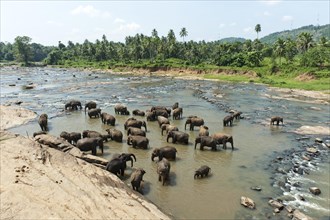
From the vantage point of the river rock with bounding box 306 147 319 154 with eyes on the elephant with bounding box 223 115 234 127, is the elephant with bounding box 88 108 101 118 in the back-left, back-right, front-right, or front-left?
front-left

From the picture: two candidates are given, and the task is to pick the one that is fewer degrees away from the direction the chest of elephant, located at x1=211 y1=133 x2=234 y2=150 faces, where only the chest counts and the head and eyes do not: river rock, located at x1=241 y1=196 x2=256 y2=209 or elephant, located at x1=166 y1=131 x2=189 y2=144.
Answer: the river rock

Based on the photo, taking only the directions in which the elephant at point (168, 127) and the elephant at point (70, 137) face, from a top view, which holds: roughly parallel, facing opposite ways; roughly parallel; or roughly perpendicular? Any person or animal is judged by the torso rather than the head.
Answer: roughly parallel

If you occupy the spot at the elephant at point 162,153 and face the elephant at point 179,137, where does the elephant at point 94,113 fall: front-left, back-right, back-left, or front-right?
front-left

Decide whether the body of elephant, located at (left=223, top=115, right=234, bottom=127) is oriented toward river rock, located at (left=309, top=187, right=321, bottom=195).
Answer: no

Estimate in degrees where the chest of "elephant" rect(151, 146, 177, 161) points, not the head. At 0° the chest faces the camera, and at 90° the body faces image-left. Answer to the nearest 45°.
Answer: approximately 90°

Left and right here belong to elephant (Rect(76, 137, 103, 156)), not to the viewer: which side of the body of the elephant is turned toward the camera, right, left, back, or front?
right

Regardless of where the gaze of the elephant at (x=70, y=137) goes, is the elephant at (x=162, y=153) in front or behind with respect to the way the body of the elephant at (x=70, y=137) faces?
behind

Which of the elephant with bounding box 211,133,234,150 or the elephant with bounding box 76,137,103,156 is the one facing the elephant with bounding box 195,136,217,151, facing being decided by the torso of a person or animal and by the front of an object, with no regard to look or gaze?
the elephant with bounding box 76,137,103,156

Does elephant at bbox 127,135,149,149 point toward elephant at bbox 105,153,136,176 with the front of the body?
no

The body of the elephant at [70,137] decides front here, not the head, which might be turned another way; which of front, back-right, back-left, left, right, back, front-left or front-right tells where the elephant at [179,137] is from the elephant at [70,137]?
back

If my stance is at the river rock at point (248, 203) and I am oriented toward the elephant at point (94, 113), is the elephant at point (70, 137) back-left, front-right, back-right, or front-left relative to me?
front-left

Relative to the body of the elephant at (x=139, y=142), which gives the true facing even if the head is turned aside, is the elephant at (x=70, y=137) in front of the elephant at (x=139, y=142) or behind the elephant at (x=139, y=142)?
in front

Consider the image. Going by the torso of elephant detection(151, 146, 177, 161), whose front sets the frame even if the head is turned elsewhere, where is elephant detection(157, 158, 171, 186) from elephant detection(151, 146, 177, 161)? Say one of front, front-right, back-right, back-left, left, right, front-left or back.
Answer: left
